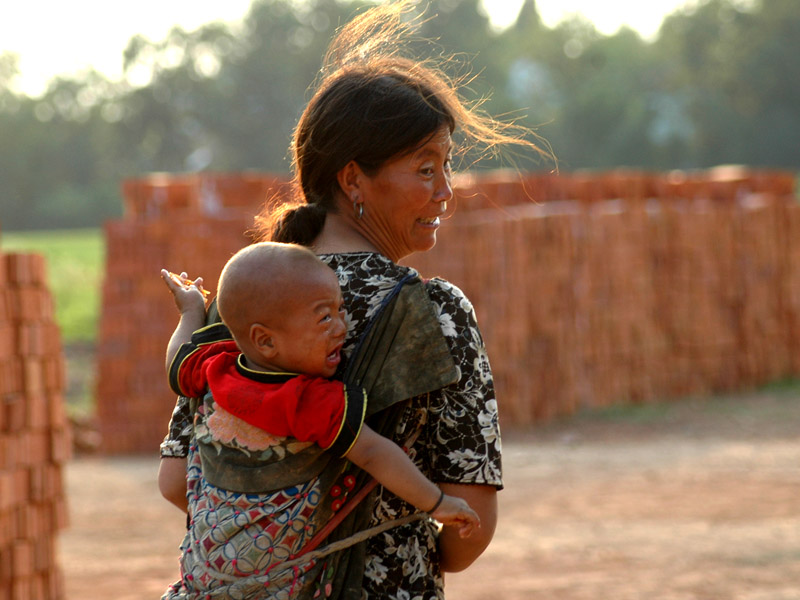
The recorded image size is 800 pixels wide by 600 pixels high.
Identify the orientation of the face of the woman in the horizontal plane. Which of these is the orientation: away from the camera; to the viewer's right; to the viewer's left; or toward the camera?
to the viewer's right

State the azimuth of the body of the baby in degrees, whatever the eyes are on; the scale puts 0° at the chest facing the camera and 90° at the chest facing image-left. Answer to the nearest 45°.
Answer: approximately 225°
